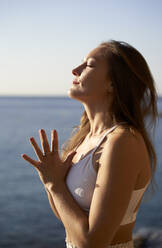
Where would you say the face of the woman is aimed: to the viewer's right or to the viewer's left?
to the viewer's left

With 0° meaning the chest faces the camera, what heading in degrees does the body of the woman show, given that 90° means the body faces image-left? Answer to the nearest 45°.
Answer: approximately 90°
